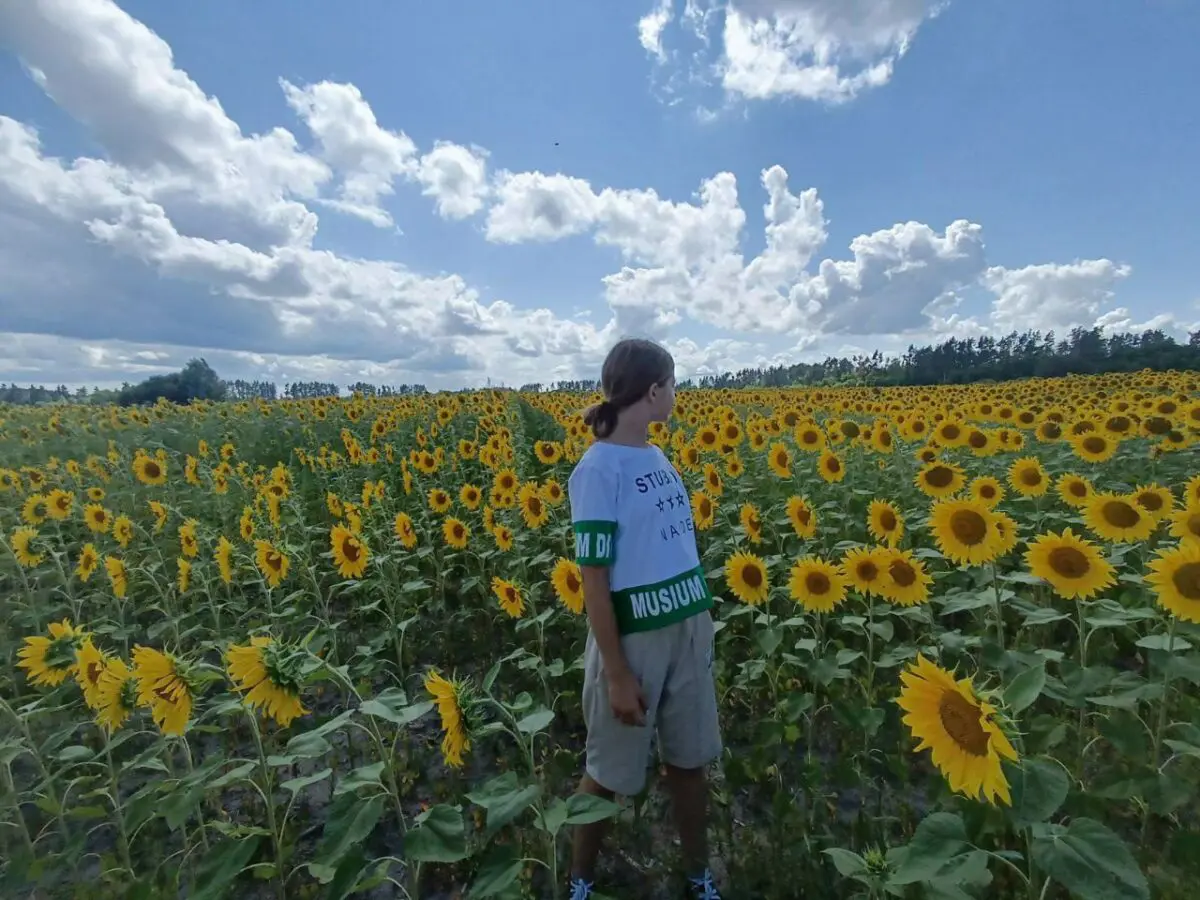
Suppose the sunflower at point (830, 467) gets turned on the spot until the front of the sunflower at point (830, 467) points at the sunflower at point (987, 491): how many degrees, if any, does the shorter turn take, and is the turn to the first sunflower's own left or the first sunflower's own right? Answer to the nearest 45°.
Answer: approximately 45° to the first sunflower's own left

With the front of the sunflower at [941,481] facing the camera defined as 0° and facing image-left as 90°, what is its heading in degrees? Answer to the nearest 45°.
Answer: approximately 0°

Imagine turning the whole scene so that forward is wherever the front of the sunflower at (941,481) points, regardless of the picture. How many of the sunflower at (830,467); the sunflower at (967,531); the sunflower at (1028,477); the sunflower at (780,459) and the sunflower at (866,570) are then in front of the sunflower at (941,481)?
2

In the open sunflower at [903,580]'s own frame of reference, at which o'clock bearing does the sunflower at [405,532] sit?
The sunflower is roughly at 3 o'clock from the open sunflower.

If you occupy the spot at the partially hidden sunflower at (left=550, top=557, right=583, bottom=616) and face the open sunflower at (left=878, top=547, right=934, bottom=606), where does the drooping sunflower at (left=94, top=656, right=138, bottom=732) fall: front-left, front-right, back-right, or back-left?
back-right
